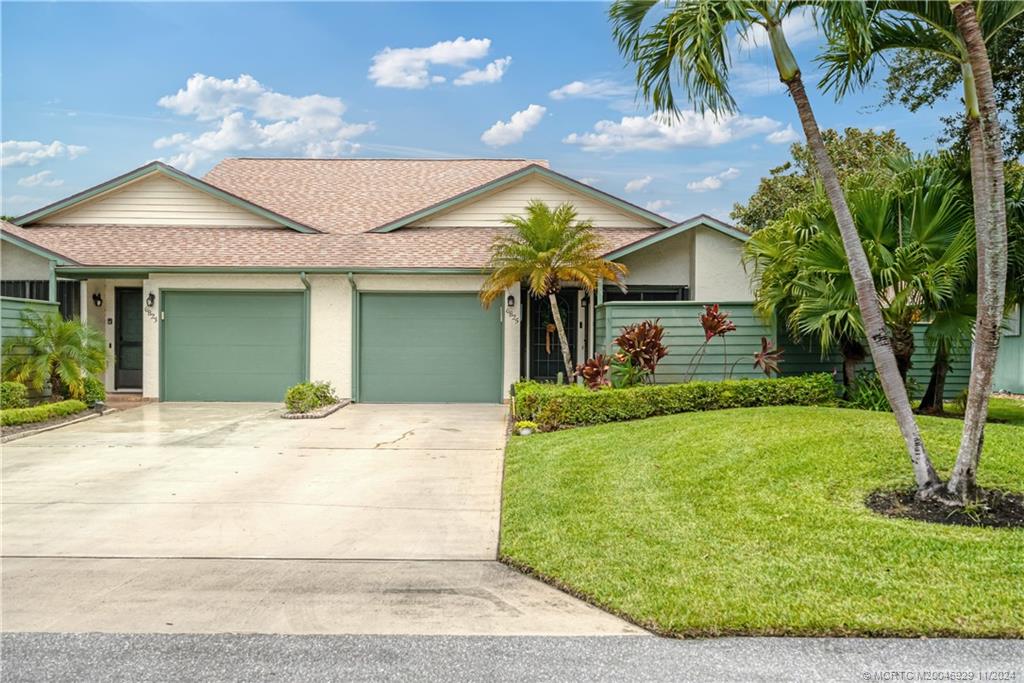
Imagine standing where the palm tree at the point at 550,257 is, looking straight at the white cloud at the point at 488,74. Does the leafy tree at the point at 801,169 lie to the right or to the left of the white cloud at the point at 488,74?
right

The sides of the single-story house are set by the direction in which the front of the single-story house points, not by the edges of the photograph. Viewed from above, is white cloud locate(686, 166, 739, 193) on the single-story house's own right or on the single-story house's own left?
on the single-story house's own left

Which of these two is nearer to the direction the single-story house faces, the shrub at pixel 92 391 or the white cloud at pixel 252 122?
the shrub

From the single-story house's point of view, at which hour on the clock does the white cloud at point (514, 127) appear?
The white cloud is roughly at 7 o'clock from the single-story house.

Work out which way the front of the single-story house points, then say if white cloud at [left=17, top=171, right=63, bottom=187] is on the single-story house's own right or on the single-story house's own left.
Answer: on the single-story house's own right

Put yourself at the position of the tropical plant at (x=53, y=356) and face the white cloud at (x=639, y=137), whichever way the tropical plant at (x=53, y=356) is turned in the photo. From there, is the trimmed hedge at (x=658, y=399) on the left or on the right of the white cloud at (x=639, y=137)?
right

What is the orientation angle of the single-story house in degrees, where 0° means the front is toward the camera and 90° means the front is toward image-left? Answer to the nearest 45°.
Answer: approximately 0°

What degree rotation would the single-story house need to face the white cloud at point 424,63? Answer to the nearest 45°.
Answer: approximately 180°

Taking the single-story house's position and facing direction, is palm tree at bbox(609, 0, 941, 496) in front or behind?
in front
